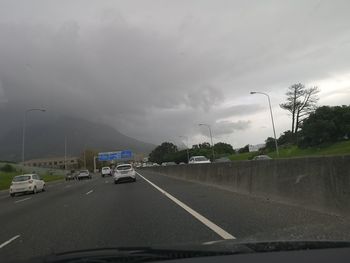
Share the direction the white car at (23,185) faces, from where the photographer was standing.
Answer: facing away from the viewer and to the right of the viewer

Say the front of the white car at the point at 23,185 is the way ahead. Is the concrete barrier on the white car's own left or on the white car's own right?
on the white car's own right

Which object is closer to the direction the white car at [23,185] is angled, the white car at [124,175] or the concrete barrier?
the white car

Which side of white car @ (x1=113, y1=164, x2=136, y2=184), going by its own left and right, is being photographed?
back
